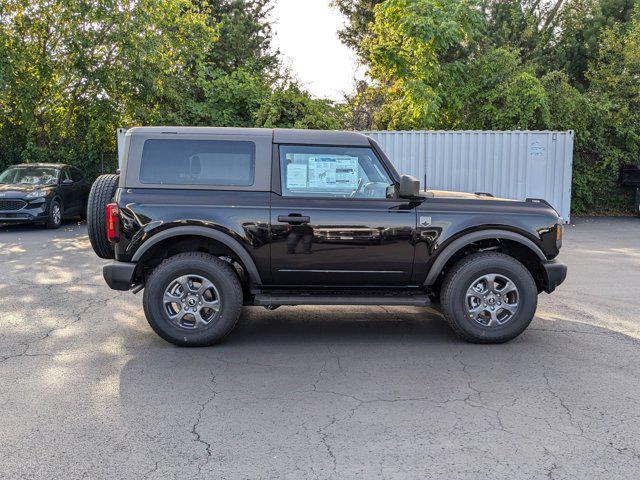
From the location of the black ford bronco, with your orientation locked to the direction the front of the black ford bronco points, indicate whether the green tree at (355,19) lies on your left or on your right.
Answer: on your left

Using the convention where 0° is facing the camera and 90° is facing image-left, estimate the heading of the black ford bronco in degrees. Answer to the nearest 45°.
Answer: approximately 270°

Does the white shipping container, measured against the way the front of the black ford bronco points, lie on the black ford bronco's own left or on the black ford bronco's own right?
on the black ford bronco's own left

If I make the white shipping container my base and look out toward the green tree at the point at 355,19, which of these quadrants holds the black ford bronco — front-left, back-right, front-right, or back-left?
back-left
